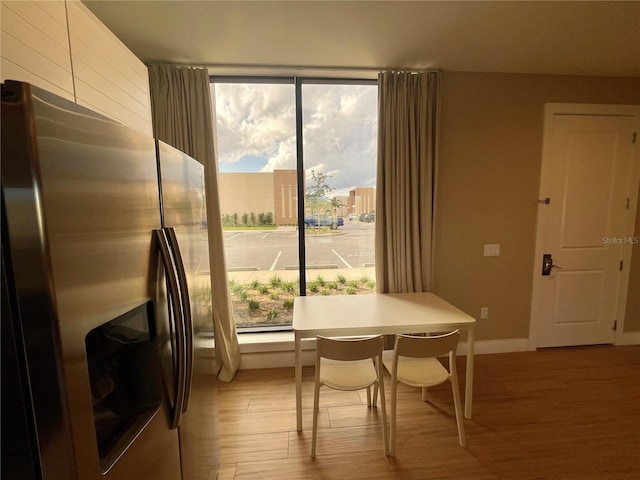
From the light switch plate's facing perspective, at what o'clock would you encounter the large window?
The large window is roughly at 2 o'clock from the light switch plate.

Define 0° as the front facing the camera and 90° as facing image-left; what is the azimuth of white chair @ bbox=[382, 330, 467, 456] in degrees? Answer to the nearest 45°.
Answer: approximately 135°

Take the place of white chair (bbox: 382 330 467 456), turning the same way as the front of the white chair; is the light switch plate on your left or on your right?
on your right

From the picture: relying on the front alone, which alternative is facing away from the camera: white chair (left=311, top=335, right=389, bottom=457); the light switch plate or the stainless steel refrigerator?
the white chair

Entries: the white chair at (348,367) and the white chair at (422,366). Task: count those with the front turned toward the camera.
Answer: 0

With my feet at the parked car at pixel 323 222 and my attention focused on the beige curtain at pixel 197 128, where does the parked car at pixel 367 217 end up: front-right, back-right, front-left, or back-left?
back-left

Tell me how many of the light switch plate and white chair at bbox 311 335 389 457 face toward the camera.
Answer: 1

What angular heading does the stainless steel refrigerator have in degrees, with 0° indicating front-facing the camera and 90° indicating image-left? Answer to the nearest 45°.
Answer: approximately 315°

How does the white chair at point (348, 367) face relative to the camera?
away from the camera

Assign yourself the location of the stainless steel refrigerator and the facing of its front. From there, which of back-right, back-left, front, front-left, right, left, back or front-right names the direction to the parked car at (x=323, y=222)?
left
